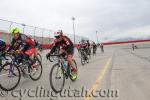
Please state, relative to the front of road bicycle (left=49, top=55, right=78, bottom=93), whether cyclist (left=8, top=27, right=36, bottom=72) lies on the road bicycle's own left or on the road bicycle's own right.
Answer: on the road bicycle's own right

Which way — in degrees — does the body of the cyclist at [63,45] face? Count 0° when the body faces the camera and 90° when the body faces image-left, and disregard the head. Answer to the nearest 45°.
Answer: approximately 45°

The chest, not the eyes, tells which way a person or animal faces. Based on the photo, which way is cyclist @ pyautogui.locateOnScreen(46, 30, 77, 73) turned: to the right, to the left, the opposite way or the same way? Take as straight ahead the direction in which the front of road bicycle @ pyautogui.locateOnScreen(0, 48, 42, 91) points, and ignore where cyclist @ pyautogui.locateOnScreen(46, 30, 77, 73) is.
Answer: the same way

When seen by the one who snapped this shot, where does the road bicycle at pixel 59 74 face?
facing the viewer and to the left of the viewer

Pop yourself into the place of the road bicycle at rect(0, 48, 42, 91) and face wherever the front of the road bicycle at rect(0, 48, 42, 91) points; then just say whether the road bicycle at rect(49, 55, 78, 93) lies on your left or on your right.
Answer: on your left

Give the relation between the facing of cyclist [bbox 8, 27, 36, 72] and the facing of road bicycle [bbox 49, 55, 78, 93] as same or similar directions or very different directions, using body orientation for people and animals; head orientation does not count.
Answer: same or similar directions

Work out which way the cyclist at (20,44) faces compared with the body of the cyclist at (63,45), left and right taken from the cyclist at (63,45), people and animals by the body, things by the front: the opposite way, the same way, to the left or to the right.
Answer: the same way

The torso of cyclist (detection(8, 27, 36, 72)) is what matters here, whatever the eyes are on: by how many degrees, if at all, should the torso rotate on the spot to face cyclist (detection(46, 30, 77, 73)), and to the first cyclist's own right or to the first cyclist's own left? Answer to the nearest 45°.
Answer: approximately 90° to the first cyclist's own left

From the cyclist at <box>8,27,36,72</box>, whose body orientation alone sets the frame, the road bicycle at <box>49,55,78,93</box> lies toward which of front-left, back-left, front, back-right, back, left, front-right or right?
left
